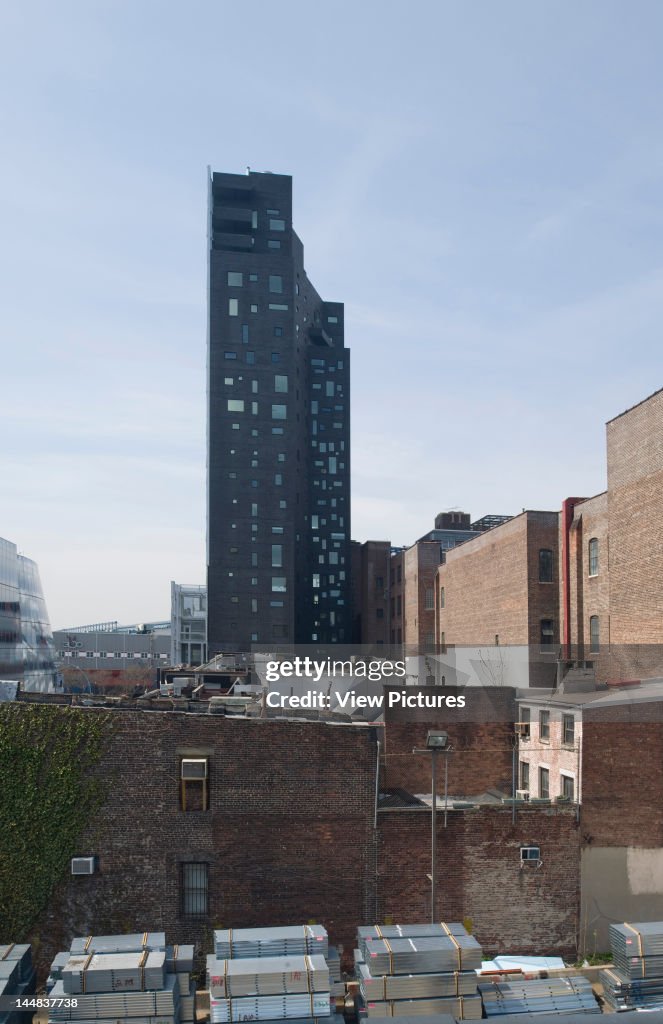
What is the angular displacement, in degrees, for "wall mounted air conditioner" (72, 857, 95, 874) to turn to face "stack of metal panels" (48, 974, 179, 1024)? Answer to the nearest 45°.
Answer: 0° — it already faces it

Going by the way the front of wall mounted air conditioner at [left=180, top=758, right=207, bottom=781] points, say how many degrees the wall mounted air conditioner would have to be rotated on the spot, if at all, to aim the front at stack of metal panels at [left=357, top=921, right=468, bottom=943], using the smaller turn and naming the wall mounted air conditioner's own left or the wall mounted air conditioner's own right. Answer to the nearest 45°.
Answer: approximately 45° to the wall mounted air conditioner's own left

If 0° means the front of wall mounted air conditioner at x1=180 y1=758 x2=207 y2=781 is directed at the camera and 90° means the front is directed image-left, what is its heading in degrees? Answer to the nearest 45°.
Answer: approximately 0°

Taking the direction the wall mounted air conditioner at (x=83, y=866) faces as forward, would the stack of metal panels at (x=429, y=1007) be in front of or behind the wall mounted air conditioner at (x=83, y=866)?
in front

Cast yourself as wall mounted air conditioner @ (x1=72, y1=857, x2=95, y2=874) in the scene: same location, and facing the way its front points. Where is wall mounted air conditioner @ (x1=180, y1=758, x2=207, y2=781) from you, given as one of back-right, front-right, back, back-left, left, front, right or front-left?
left

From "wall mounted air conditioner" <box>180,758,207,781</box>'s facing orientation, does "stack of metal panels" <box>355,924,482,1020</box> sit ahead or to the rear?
ahead

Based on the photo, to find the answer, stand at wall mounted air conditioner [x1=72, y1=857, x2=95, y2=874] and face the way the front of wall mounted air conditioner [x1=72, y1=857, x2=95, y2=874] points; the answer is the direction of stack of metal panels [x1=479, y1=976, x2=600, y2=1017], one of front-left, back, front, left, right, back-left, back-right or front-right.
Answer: front-left

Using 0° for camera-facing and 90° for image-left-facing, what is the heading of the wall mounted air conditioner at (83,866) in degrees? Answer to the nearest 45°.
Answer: approximately 0°

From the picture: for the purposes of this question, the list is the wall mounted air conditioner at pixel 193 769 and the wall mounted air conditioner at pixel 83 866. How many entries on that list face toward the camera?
2

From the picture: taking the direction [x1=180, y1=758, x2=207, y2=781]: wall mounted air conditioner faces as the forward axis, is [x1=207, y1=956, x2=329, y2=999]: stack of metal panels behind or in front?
in front
